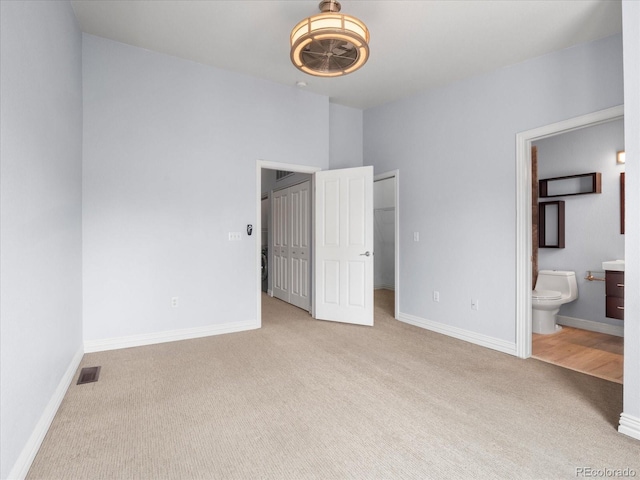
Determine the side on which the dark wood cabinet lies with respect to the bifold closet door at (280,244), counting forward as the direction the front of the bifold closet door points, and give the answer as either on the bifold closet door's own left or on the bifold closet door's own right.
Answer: on the bifold closet door's own left

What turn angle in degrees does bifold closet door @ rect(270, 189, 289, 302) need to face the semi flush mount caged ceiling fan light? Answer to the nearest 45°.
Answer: approximately 45° to its left

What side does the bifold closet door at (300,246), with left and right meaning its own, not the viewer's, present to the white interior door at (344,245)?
left

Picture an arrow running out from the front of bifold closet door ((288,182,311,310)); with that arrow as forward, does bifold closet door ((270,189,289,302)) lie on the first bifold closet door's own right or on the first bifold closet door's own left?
on the first bifold closet door's own right

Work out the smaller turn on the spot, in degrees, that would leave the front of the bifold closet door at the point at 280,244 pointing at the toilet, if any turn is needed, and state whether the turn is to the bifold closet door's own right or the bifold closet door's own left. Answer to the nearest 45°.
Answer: approximately 90° to the bifold closet door's own left

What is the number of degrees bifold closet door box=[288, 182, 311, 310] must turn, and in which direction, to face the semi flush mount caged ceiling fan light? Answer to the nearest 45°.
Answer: approximately 45° to its left

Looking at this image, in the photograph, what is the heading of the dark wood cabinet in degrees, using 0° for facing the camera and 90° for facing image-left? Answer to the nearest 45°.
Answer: approximately 45°

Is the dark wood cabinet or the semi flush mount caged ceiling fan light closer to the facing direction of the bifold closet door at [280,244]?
the semi flush mount caged ceiling fan light

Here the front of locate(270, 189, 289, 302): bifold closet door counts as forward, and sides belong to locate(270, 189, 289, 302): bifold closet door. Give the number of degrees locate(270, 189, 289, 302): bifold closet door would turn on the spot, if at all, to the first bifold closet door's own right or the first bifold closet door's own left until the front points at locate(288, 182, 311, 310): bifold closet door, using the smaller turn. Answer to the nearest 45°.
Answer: approximately 90° to the first bifold closet door's own left
